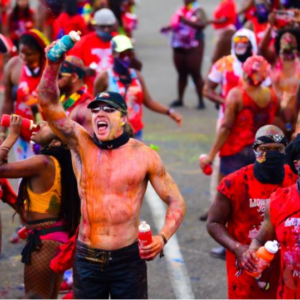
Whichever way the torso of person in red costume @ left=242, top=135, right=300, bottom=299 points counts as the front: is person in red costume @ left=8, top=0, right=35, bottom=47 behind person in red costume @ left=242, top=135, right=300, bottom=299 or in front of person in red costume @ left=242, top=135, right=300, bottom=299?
behind

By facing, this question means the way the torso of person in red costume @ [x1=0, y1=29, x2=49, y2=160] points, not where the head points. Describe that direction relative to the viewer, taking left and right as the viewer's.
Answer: facing the viewer and to the right of the viewer

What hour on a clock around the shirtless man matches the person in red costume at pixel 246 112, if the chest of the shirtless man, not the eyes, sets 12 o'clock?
The person in red costume is roughly at 7 o'clock from the shirtless man.

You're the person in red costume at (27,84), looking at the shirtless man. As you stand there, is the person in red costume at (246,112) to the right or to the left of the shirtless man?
left

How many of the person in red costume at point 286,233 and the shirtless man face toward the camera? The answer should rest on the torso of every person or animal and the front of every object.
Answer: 2

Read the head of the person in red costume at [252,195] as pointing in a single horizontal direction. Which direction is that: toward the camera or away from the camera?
toward the camera

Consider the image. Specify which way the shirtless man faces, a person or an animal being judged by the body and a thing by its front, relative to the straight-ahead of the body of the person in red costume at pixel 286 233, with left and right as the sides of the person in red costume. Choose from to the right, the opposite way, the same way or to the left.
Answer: the same way

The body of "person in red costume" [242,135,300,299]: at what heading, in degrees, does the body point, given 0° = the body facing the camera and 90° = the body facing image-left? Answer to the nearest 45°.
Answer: approximately 0°

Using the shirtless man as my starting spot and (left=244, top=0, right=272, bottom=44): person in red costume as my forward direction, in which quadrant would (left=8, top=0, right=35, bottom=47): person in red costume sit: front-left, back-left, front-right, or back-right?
front-left

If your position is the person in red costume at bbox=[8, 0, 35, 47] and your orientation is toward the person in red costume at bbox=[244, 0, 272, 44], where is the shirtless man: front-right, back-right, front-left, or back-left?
front-right

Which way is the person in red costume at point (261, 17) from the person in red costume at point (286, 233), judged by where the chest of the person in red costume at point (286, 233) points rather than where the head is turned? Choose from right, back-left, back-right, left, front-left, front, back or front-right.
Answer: back

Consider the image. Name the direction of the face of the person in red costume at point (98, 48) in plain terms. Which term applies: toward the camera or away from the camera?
toward the camera

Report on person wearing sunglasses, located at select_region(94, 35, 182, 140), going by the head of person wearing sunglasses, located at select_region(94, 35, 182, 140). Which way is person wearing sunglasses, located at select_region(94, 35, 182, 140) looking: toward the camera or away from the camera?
toward the camera

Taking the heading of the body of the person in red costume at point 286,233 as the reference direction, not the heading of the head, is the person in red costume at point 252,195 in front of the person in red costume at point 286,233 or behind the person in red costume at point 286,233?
behind

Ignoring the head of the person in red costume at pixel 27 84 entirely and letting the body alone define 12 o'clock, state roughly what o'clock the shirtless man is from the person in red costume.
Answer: The shirtless man is roughly at 1 o'clock from the person in red costume.

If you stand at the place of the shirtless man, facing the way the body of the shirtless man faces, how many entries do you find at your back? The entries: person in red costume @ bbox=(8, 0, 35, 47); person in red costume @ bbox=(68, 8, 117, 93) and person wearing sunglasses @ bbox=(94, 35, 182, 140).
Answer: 3
